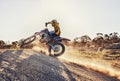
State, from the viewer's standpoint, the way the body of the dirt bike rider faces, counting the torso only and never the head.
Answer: to the viewer's left

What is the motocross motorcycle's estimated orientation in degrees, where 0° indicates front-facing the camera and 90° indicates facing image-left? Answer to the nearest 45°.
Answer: approximately 90°
